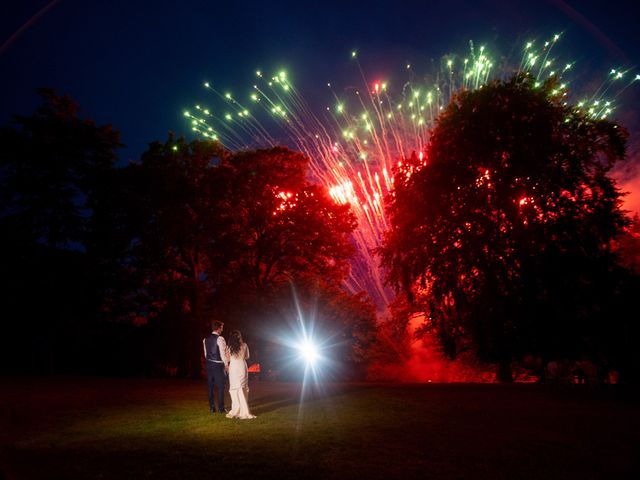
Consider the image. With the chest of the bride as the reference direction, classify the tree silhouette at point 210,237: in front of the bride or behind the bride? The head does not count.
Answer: in front

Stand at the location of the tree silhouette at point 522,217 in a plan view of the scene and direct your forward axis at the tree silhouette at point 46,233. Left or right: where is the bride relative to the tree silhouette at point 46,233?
left

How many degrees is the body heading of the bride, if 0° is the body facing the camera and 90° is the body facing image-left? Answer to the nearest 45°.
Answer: approximately 180°

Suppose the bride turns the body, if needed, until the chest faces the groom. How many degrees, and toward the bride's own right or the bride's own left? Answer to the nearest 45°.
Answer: approximately 45° to the bride's own left
